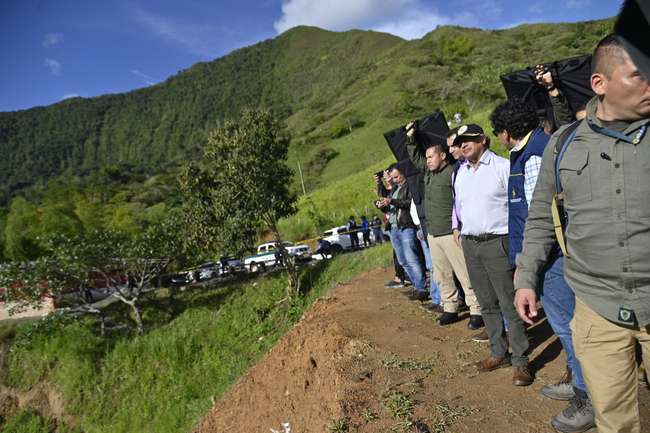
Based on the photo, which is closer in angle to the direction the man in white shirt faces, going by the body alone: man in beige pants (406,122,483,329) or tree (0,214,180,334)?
the tree

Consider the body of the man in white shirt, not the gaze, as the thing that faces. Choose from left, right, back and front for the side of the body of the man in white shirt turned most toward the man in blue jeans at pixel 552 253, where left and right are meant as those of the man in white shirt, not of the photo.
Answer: left

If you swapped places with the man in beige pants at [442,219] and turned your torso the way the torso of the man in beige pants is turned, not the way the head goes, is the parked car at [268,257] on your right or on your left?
on your right

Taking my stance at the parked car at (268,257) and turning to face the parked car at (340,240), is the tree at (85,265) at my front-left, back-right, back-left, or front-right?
back-right

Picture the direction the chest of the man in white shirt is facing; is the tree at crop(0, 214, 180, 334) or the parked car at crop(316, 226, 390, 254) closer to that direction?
the tree

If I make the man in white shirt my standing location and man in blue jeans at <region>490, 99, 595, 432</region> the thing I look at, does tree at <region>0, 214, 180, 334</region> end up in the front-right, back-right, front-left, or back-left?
back-right
